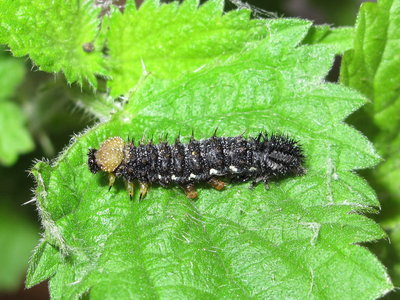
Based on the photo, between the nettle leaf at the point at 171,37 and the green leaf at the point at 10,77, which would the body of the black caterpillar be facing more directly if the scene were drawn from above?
the green leaf

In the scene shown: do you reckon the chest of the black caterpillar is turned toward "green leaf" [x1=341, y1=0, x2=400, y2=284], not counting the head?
no

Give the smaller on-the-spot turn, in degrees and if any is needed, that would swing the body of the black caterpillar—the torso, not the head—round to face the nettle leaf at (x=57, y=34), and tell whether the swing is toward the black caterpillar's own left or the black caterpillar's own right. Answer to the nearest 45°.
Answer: approximately 45° to the black caterpillar's own right

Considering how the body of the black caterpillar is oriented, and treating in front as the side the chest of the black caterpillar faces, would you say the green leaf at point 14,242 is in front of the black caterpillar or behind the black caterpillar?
in front

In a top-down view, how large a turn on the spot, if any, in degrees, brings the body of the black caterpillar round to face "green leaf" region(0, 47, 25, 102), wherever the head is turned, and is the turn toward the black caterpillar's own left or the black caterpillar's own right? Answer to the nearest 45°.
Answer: approximately 45° to the black caterpillar's own right

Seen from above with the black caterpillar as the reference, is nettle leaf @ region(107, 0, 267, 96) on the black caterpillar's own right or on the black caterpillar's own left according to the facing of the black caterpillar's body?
on the black caterpillar's own right

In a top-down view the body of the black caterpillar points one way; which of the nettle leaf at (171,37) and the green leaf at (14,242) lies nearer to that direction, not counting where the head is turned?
the green leaf

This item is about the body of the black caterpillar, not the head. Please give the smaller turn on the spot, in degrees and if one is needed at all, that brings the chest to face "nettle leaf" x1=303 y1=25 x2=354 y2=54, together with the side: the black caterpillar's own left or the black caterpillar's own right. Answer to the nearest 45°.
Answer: approximately 135° to the black caterpillar's own right

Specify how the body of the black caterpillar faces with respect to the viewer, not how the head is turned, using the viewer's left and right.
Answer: facing to the left of the viewer
